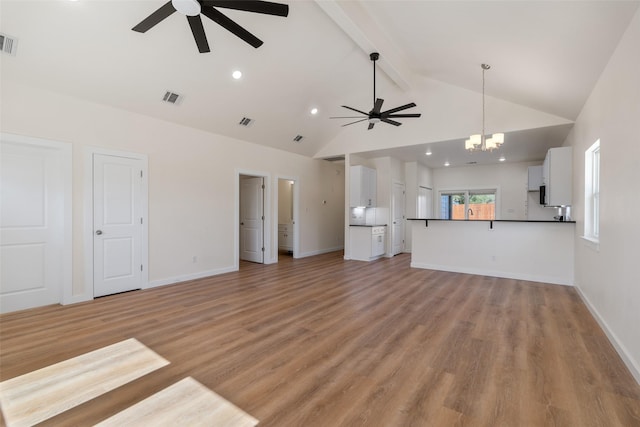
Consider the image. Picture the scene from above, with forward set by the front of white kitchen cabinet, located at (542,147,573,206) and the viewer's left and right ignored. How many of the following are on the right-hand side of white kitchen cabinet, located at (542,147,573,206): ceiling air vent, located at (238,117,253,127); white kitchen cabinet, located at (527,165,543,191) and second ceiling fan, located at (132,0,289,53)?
1

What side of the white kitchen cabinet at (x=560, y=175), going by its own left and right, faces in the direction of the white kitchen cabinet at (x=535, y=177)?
right

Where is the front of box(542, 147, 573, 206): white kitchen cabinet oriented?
to the viewer's left

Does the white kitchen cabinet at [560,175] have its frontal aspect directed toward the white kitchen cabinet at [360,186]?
yes

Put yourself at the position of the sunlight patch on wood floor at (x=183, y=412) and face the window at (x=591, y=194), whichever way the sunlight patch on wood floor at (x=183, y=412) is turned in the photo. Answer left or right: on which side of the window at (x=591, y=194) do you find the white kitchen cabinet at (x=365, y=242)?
left

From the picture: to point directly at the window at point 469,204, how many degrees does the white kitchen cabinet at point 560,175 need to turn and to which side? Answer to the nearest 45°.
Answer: approximately 45° to its right

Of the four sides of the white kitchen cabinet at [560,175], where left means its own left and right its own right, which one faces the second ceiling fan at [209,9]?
left

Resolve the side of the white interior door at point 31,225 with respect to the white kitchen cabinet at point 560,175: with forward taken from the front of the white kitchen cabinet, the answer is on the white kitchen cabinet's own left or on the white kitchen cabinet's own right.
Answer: on the white kitchen cabinet's own left
